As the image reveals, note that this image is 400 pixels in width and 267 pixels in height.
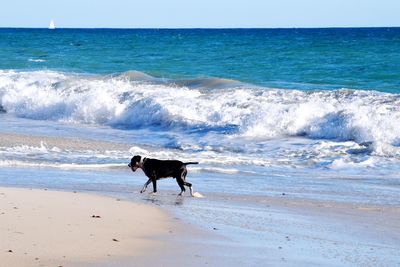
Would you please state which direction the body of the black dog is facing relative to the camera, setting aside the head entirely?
to the viewer's left
